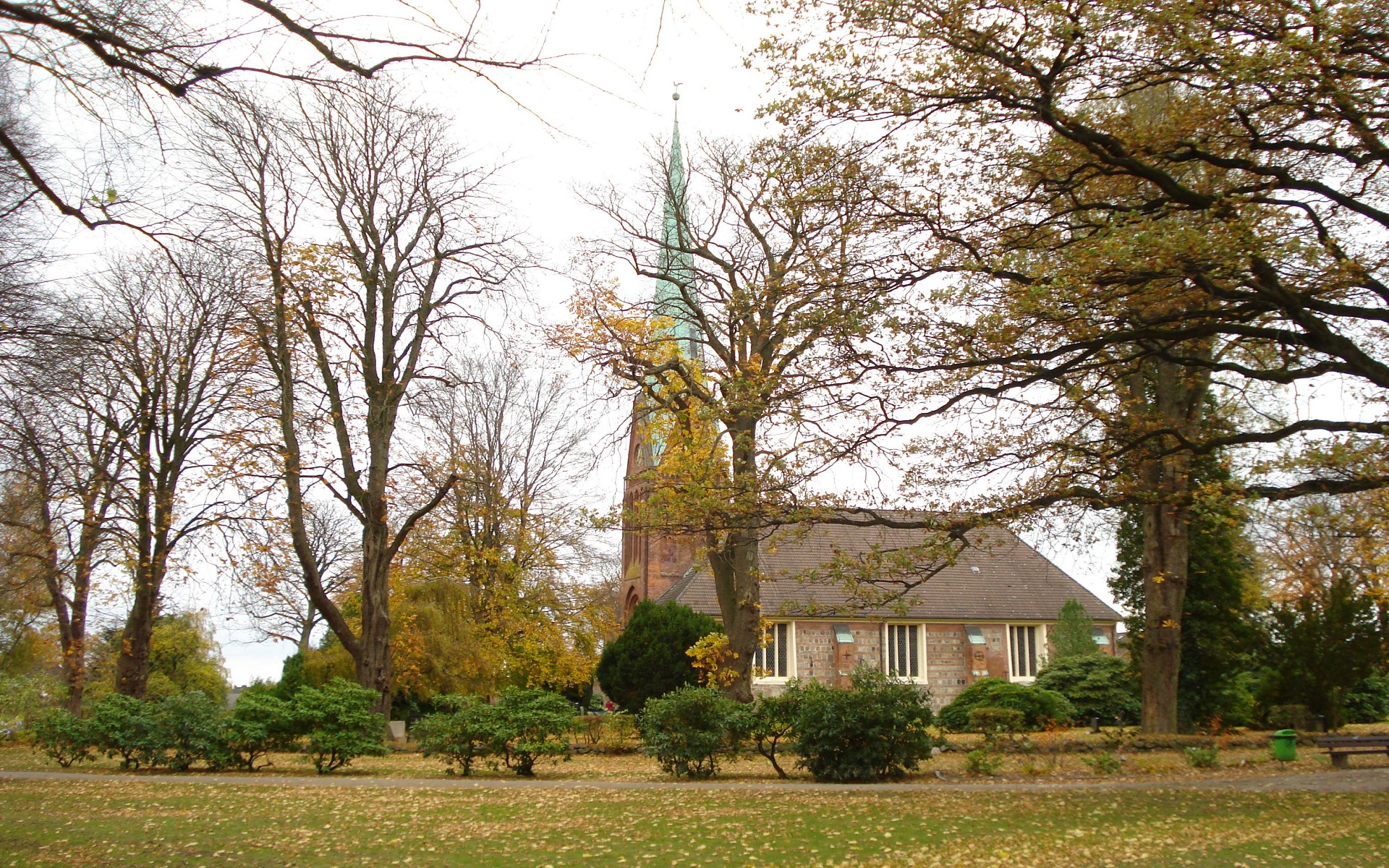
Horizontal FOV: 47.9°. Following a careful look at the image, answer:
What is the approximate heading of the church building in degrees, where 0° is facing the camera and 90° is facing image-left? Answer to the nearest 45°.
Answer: approximately 90°

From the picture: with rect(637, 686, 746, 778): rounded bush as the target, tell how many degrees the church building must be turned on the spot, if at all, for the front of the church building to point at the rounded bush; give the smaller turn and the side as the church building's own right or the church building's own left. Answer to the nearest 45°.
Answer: approximately 90° to the church building's own left

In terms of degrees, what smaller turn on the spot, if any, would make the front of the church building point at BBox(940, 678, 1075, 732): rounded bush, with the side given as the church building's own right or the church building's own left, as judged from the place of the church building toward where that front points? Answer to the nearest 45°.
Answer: approximately 90° to the church building's own left

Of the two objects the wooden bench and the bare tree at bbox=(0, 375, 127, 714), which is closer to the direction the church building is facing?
the bare tree

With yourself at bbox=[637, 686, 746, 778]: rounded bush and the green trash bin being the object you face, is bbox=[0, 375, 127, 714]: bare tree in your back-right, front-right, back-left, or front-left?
back-left

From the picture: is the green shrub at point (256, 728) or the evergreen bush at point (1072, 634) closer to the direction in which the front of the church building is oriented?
the green shrub
